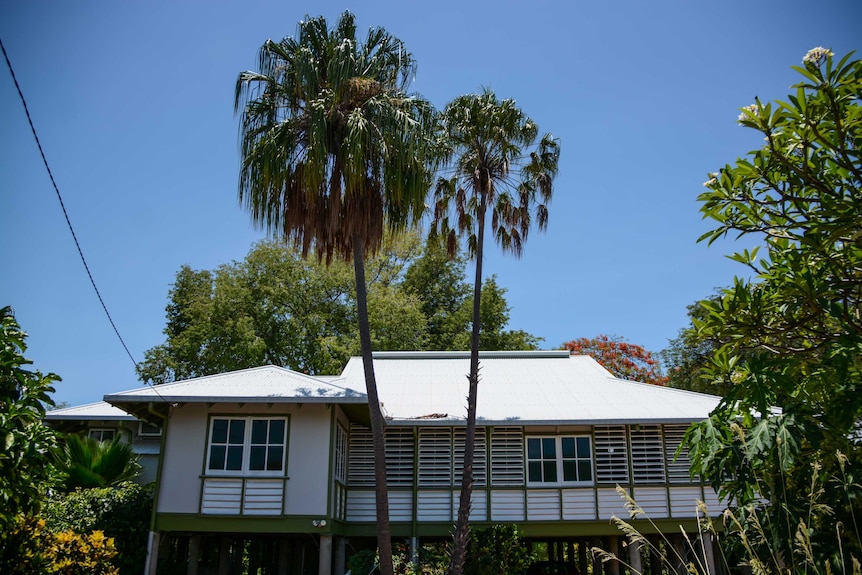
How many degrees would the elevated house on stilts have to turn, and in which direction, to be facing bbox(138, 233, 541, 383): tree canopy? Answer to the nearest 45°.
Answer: approximately 180°

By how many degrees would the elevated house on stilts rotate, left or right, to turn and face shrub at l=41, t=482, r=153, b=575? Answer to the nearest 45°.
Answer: approximately 90° to its right

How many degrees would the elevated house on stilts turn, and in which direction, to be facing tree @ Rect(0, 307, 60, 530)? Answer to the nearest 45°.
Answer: approximately 45° to its right

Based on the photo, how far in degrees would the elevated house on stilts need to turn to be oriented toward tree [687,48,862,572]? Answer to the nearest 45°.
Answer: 0° — it already faces it

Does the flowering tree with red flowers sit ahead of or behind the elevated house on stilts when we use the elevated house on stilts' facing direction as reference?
behind

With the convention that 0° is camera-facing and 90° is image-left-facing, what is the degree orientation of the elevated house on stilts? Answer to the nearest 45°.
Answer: approximately 0°

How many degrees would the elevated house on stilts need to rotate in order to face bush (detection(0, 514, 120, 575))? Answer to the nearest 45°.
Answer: approximately 45° to its right

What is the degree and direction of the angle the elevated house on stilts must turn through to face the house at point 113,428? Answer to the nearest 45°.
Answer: approximately 90° to its right
